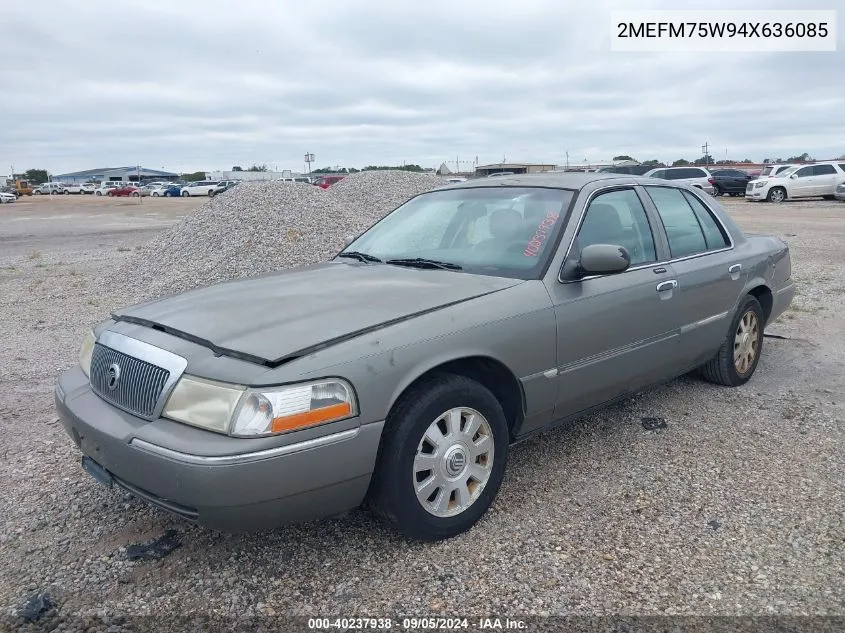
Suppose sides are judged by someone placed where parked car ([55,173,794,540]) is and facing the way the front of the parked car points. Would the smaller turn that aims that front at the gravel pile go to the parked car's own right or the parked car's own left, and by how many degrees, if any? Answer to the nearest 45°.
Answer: approximately 135° to the parked car's own right

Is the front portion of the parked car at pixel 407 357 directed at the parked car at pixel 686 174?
no

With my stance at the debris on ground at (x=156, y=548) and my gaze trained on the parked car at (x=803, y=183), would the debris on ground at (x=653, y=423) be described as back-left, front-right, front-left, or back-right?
front-right

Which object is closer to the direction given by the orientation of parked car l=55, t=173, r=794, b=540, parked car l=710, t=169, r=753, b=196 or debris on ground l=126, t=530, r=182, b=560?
the debris on ground

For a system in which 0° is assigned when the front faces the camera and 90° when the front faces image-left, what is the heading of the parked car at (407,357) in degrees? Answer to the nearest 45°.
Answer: approximately 45°

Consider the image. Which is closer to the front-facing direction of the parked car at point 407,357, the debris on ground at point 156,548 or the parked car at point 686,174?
the debris on ground

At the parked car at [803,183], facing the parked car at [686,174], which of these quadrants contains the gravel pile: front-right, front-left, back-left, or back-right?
back-left

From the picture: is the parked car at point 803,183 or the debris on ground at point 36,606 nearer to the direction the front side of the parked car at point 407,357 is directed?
the debris on ground

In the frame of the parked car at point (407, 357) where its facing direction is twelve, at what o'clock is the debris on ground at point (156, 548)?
The debris on ground is roughly at 1 o'clock from the parked car.

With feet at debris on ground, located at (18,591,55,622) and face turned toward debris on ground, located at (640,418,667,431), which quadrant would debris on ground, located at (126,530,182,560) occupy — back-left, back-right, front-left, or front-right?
front-left

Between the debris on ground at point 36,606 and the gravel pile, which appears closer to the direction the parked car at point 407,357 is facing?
the debris on ground

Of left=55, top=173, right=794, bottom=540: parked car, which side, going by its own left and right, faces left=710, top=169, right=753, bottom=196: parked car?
back

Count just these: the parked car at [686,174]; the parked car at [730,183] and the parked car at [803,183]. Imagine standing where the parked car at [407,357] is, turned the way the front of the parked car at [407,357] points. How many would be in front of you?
0

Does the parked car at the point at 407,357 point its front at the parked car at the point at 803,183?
no

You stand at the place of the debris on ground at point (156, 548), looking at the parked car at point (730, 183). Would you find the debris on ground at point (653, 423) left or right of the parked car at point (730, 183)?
right
